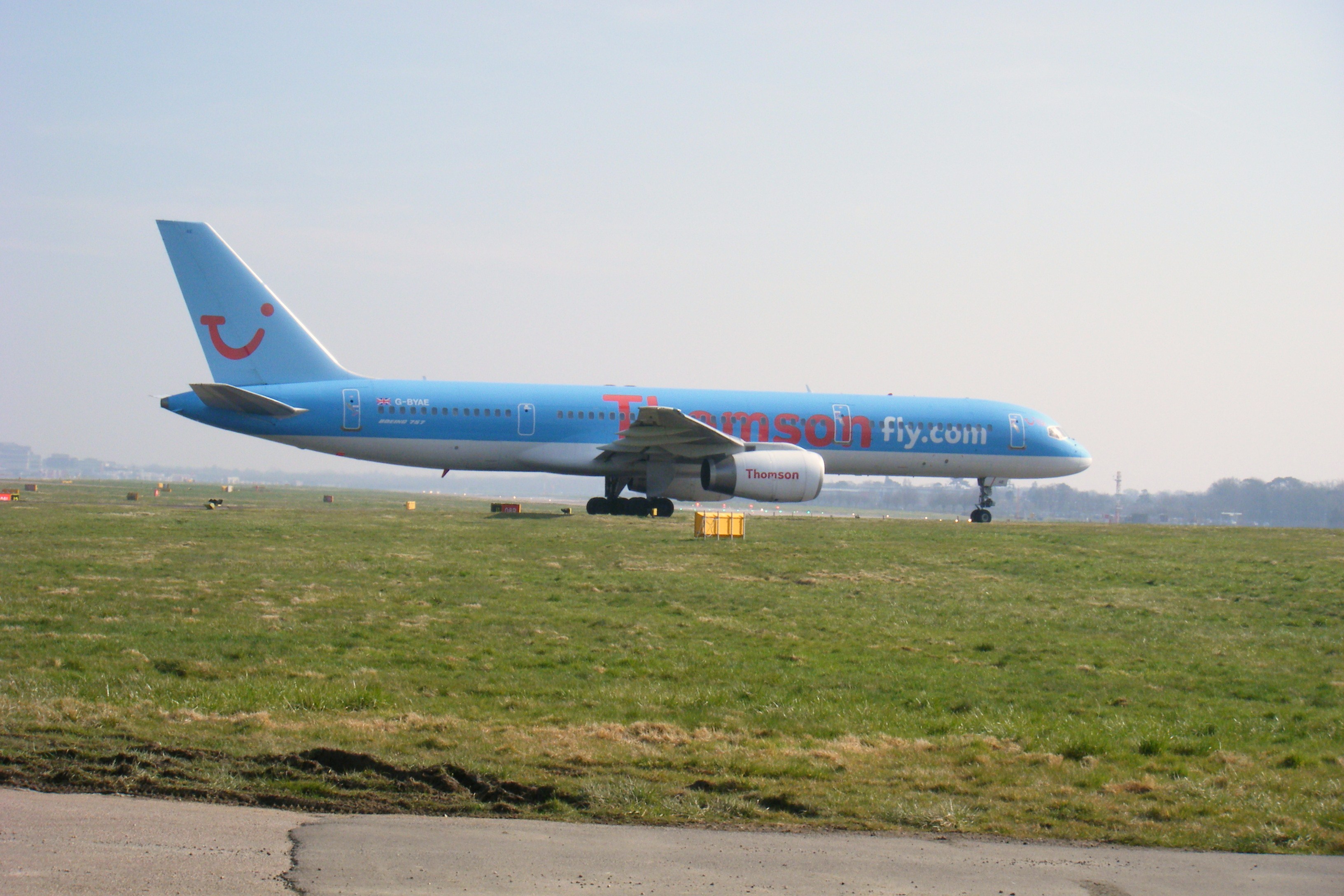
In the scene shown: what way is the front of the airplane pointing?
to the viewer's right

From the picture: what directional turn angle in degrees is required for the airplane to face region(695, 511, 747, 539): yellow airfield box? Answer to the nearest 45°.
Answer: approximately 45° to its right
